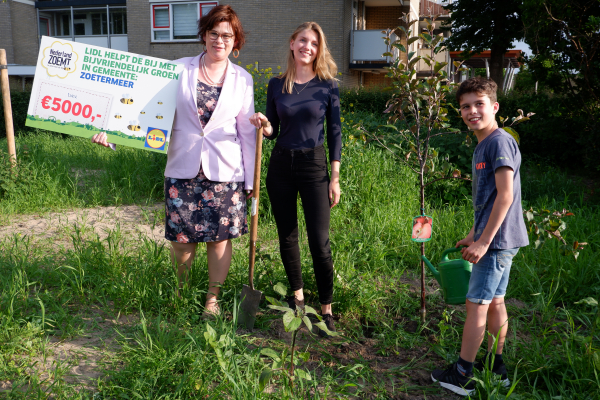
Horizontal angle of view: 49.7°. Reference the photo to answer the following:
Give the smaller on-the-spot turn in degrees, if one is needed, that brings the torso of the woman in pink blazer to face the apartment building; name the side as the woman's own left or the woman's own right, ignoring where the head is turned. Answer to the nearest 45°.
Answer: approximately 180°

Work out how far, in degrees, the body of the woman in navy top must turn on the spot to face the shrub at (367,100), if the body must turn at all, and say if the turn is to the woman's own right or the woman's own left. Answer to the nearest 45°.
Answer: approximately 180°

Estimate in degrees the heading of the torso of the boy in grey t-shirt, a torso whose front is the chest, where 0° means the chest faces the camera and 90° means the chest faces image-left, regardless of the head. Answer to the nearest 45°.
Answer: approximately 90°

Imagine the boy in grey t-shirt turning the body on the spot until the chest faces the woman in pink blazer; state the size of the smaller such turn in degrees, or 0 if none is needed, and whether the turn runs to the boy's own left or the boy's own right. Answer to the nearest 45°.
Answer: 0° — they already face them
